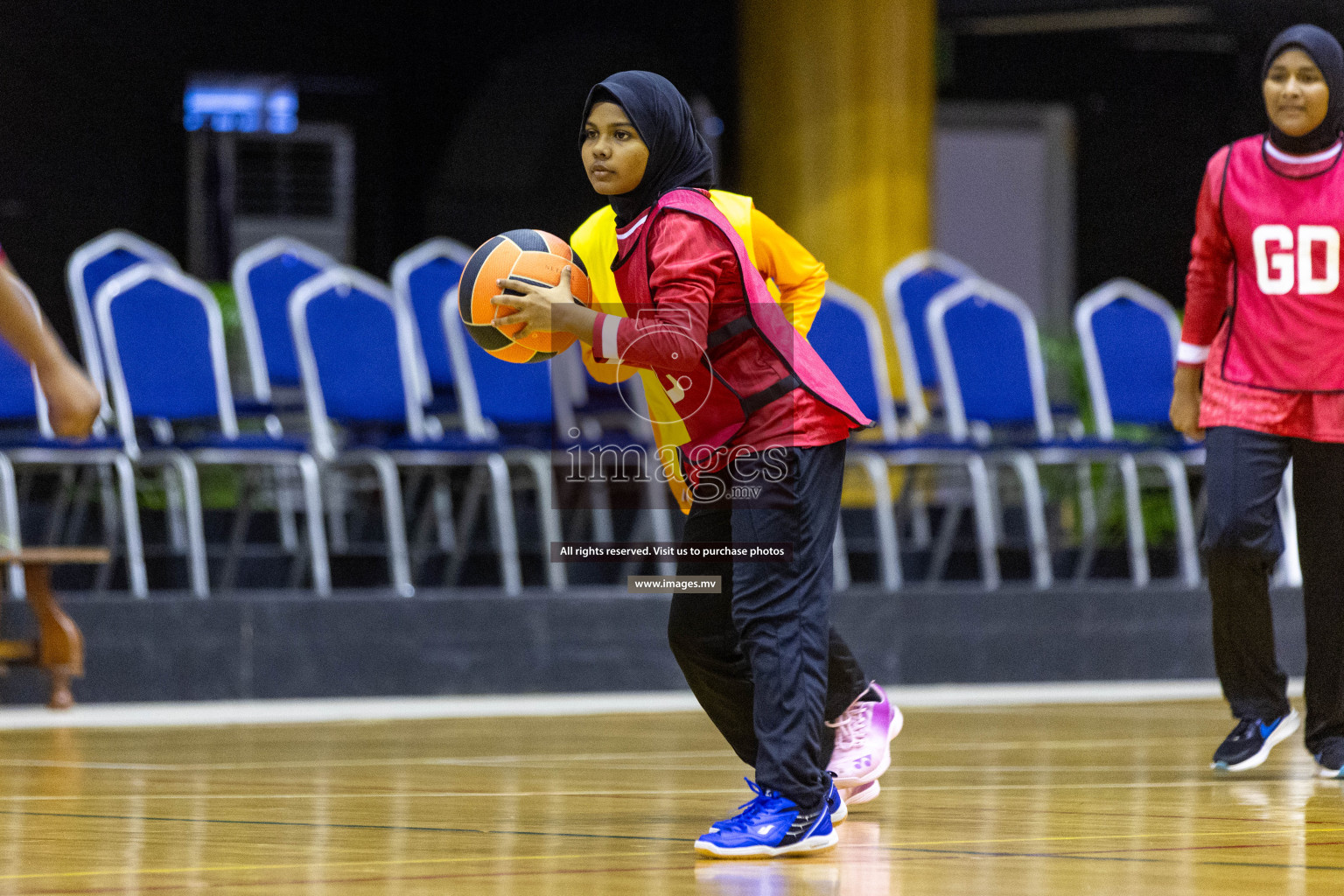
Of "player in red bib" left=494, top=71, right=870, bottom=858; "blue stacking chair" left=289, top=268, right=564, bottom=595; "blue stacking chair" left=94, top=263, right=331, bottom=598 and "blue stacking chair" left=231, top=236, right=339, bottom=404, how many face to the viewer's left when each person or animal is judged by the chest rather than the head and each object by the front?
1

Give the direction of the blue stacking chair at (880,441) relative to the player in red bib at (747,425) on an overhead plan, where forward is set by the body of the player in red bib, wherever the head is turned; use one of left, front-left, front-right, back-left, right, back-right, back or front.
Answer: right

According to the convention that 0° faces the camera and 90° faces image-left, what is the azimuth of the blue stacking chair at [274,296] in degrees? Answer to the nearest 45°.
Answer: approximately 315°

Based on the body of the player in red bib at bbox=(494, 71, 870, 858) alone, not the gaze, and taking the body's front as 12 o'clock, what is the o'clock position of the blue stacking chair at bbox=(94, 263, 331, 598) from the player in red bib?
The blue stacking chair is roughly at 2 o'clock from the player in red bib.

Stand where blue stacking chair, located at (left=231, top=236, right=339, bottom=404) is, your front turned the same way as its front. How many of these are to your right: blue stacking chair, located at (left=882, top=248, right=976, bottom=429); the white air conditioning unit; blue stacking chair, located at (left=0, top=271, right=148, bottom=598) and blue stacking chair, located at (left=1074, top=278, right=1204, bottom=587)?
1

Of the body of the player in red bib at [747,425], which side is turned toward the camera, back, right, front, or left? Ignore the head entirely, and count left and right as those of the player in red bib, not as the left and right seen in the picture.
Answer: left

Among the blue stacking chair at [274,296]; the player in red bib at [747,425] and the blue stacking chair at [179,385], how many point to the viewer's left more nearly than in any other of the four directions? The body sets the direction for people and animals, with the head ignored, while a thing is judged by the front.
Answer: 1

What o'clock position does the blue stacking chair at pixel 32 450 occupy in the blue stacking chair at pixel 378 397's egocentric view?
the blue stacking chair at pixel 32 450 is roughly at 4 o'clock from the blue stacking chair at pixel 378 397.

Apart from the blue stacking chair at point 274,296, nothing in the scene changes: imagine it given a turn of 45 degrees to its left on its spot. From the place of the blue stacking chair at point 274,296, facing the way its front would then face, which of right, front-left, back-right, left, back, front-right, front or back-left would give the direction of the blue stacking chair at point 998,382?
front

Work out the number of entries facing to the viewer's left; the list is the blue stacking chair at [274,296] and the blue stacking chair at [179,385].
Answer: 0

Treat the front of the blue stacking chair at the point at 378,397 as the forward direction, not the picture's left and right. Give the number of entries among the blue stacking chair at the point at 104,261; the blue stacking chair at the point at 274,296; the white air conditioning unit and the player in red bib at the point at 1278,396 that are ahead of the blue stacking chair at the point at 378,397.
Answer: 1

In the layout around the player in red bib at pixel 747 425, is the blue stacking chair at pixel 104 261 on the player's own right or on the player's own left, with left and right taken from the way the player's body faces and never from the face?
on the player's own right

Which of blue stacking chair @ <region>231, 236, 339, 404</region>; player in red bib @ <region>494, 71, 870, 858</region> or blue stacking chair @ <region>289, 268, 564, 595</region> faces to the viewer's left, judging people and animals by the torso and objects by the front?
the player in red bib

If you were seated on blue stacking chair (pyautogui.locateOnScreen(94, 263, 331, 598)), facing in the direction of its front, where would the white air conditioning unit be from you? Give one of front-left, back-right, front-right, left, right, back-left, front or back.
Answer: back-left

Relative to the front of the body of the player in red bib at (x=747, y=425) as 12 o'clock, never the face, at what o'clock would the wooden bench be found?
The wooden bench is roughly at 2 o'clock from the player in red bib.
